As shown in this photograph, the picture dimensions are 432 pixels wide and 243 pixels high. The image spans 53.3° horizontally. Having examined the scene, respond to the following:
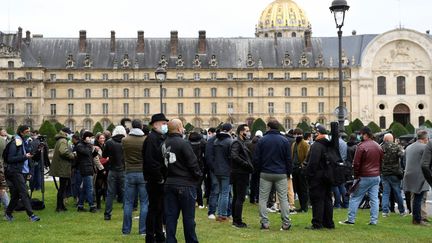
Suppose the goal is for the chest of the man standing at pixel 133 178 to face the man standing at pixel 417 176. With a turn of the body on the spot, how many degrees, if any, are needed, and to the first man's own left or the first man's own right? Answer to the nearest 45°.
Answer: approximately 90° to the first man's own right

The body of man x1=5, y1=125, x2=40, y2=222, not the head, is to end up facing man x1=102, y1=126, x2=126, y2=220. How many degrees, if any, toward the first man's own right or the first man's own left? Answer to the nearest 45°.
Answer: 0° — they already face them

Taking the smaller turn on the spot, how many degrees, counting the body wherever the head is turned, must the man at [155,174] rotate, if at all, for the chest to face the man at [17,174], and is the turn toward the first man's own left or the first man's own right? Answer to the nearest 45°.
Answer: approximately 135° to the first man's own left

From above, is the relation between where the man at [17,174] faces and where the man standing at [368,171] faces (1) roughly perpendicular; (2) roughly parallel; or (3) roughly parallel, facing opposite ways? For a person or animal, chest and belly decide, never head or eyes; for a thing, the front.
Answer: roughly perpendicular

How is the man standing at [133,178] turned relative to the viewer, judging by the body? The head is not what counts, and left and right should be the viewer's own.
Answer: facing away from the viewer

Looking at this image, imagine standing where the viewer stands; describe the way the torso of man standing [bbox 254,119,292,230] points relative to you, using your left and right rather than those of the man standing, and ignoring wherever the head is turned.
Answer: facing away from the viewer

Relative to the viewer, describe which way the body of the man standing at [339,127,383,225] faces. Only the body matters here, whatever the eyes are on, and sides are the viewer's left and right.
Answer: facing away from the viewer and to the left of the viewer
